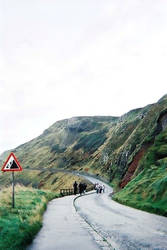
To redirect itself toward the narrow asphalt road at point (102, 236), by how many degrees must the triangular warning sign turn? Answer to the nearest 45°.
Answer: approximately 45° to its left

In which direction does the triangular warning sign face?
toward the camera
